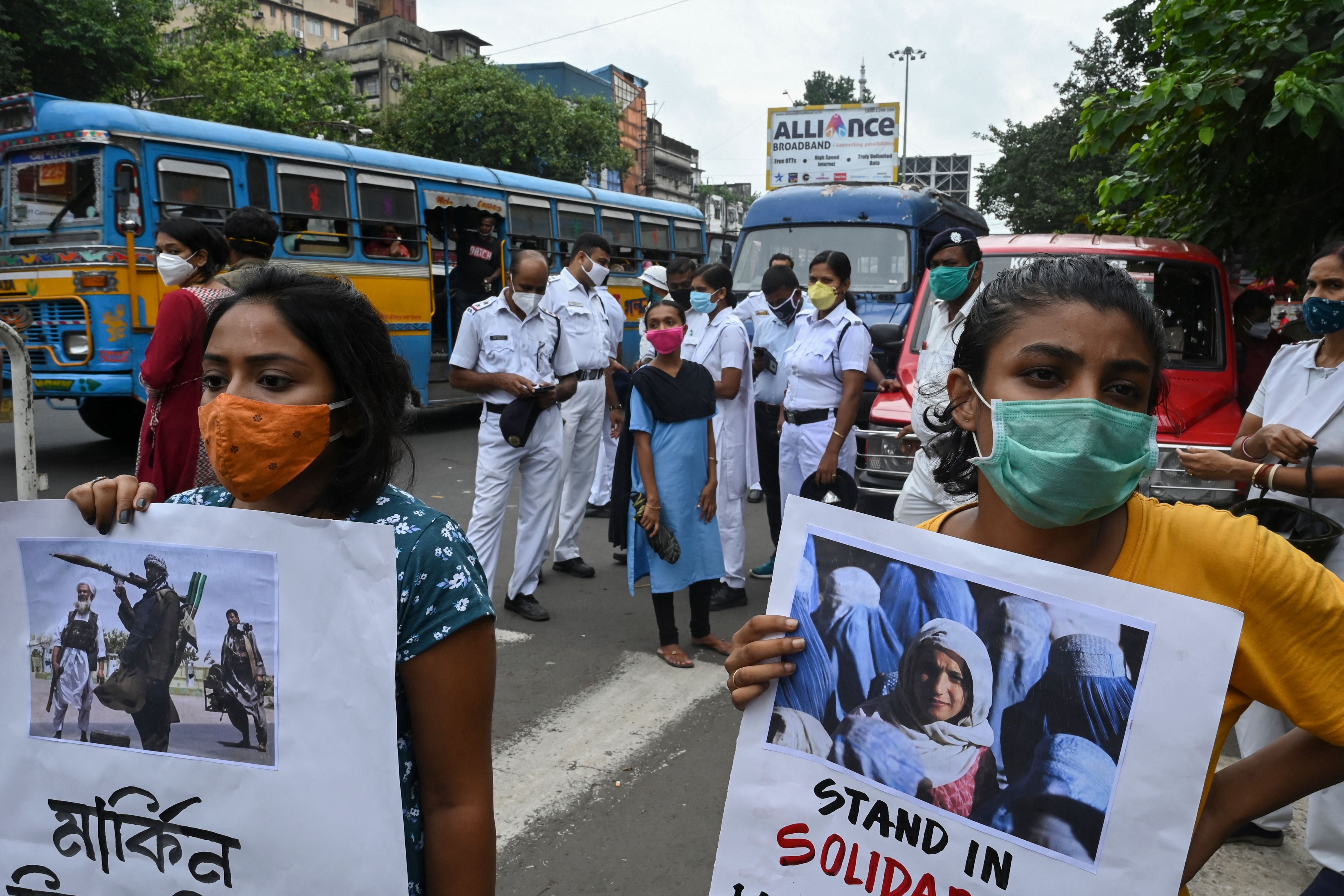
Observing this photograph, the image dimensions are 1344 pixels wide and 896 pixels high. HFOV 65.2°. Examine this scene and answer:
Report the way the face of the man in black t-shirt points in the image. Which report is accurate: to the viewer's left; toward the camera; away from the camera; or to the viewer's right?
toward the camera

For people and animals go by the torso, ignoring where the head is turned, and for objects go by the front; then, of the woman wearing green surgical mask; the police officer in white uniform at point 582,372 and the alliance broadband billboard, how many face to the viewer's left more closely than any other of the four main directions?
0

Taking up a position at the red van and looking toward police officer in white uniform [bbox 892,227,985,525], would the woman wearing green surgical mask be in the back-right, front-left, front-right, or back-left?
front-left

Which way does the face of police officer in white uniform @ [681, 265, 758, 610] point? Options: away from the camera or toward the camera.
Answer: toward the camera

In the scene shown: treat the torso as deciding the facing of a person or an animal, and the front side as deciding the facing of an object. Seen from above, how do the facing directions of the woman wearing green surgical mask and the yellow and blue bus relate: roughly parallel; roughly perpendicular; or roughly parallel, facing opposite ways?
roughly parallel

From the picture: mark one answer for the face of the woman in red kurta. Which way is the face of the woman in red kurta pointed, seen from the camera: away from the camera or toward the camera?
toward the camera

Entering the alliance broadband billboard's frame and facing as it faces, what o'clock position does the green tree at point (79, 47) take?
The green tree is roughly at 2 o'clock from the alliance broadband billboard.

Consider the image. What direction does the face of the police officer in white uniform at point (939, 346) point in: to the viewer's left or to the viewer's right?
to the viewer's left

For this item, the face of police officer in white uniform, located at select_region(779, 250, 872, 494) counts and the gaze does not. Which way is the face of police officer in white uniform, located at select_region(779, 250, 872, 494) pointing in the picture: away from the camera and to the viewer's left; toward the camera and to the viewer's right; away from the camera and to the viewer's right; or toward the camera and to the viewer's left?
toward the camera and to the viewer's left

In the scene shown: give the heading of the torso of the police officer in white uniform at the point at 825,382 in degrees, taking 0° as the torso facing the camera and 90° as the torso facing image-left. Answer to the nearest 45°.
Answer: approximately 45°

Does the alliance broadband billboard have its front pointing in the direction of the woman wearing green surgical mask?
yes

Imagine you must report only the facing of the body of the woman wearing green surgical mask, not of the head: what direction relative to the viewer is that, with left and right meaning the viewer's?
facing the viewer

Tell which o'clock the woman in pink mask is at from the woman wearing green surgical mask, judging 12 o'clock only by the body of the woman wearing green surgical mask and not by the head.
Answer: The woman in pink mask is roughly at 5 o'clock from the woman wearing green surgical mask.

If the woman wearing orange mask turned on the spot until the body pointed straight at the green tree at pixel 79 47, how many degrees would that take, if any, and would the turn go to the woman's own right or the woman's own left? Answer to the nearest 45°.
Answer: approximately 135° to the woman's own right

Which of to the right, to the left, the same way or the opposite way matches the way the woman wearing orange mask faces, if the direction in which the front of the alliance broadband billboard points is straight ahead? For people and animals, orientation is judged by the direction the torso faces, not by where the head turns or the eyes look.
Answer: the same way

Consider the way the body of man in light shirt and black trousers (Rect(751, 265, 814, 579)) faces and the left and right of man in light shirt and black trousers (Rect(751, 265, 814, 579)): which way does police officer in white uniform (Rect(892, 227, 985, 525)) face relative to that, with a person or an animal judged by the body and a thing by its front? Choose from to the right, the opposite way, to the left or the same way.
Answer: the same way

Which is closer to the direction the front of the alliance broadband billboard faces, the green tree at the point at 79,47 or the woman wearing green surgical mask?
the woman wearing green surgical mask

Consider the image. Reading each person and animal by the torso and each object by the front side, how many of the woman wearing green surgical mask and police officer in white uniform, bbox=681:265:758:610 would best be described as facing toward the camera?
1

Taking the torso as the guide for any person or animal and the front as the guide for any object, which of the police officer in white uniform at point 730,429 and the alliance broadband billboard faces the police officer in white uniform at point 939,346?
the alliance broadband billboard

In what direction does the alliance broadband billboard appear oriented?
toward the camera

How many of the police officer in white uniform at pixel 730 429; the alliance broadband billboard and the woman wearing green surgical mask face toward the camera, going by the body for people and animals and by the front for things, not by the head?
2
